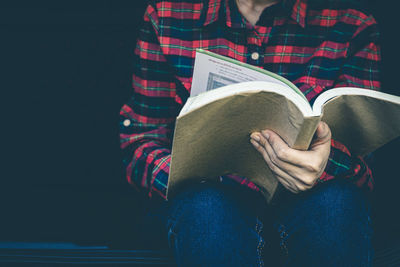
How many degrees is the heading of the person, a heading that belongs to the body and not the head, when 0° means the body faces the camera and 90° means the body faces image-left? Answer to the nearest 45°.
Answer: approximately 0°
